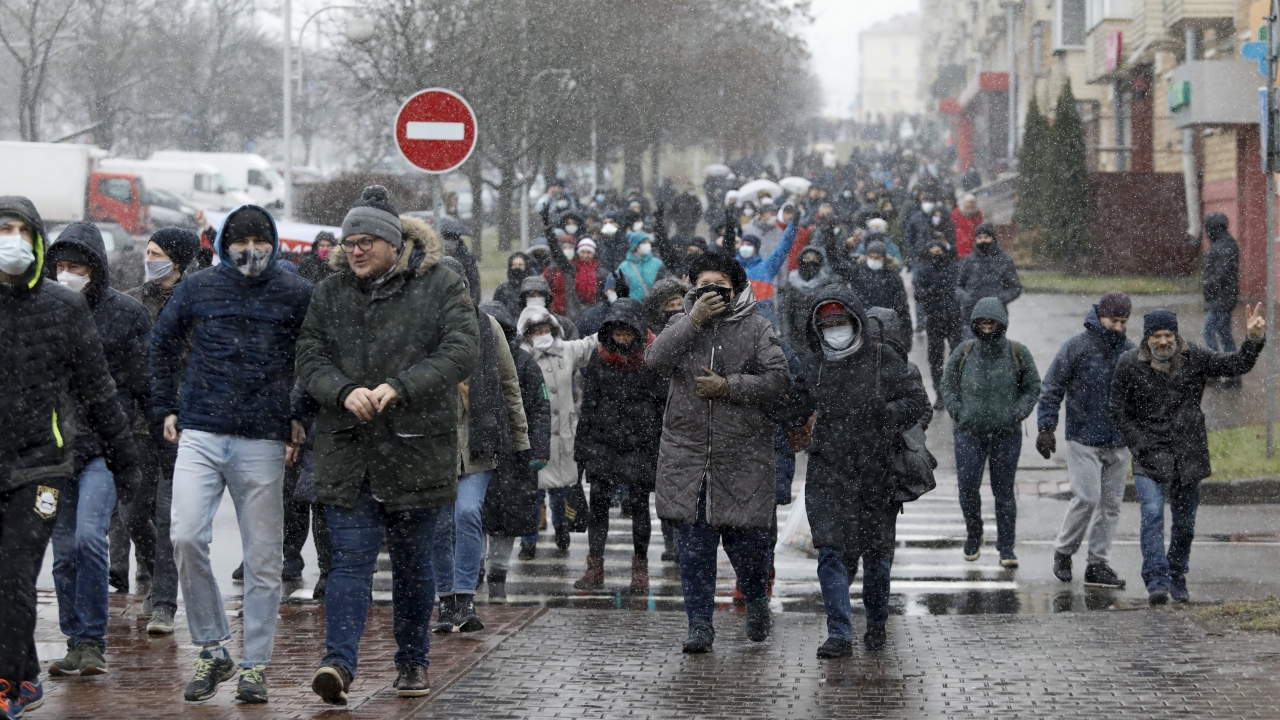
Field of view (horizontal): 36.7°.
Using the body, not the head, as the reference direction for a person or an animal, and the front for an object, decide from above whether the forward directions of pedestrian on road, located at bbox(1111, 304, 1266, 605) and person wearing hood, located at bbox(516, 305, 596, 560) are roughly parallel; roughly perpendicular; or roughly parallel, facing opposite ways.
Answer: roughly parallel

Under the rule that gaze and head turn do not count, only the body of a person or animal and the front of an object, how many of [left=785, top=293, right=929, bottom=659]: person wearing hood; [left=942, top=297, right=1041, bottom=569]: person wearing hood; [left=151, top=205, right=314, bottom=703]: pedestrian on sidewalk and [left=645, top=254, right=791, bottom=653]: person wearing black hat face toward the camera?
4

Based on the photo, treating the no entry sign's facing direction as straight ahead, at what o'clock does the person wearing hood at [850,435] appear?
The person wearing hood is roughly at 11 o'clock from the no entry sign.

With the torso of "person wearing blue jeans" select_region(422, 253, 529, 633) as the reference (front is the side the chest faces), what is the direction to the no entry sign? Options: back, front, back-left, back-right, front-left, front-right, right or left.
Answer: back

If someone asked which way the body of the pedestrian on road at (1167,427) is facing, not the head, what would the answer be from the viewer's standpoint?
toward the camera

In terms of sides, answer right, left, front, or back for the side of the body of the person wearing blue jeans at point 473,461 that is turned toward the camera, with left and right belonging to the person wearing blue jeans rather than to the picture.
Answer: front

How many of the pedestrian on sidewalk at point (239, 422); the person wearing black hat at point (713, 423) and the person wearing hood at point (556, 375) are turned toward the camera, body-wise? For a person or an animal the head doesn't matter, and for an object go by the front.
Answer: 3

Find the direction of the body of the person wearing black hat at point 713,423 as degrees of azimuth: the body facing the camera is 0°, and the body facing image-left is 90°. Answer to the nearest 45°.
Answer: approximately 0°

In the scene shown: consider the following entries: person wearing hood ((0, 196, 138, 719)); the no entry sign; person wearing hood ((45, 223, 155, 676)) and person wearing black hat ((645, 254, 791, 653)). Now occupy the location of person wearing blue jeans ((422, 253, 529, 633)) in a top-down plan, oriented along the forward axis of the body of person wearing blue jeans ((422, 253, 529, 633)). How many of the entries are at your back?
1

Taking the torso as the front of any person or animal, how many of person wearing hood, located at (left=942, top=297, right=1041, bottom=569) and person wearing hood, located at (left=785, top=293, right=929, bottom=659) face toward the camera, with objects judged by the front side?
2

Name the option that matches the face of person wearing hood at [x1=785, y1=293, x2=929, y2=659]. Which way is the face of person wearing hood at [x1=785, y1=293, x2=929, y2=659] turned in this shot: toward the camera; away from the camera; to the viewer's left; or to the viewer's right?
toward the camera

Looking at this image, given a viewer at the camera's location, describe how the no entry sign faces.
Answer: facing the viewer

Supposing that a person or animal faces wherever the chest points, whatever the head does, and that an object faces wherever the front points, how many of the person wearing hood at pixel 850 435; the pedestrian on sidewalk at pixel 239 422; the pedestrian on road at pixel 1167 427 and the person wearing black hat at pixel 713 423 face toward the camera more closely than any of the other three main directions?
4

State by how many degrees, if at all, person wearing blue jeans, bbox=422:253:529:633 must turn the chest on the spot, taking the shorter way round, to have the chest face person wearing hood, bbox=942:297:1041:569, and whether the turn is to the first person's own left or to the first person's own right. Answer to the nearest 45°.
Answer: approximately 135° to the first person's own left

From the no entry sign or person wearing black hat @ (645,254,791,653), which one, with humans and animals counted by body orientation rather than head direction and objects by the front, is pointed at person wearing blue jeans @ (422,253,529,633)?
the no entry sign

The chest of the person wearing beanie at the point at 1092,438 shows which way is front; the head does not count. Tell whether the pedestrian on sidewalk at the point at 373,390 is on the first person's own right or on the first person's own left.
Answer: on the first person's own right

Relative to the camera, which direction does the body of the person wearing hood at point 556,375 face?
toward the camera

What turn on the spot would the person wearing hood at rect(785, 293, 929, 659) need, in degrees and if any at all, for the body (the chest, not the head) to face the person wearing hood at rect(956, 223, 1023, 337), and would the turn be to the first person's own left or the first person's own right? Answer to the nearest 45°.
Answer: approximately 180°

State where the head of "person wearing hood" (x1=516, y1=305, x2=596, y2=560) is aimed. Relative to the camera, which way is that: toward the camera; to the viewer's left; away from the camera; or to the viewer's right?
toward the camera

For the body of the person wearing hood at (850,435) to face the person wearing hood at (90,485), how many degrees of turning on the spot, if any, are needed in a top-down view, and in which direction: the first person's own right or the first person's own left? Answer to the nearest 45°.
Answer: approximately 90° to the first person's own right

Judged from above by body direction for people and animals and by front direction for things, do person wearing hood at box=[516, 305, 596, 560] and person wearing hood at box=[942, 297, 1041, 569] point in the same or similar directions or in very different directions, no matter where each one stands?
same or similar directions

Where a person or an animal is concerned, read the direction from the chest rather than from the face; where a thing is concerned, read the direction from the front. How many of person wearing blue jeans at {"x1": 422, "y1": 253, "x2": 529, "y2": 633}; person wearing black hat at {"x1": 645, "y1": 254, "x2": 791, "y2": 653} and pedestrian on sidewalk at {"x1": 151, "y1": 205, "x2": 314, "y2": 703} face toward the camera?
3

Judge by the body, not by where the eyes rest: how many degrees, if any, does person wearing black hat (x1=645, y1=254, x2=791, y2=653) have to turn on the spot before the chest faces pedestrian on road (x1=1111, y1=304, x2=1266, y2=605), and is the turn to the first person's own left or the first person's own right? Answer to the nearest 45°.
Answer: approximately 135° to the first person's own left
